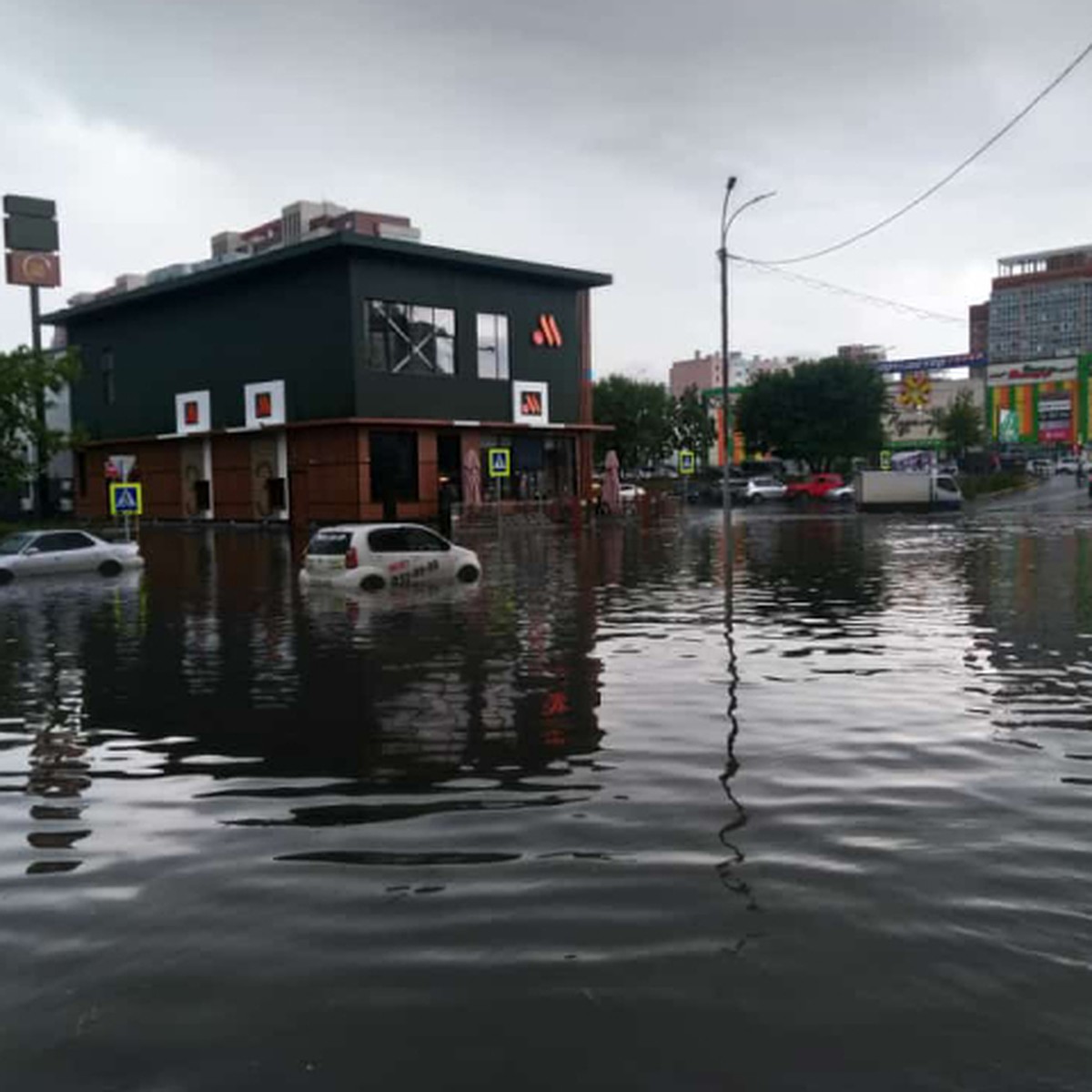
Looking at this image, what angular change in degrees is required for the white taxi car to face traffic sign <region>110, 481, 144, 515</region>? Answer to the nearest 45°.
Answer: approximately 90° to its left

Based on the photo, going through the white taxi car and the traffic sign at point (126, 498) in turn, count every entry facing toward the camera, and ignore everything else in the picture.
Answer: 1

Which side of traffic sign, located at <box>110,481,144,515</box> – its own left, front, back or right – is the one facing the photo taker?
front

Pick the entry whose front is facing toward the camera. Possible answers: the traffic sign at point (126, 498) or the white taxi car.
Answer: the traffic sign

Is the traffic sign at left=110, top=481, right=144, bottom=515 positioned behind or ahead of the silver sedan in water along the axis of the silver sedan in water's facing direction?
behind

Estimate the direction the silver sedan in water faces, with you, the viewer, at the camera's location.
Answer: facing the viewer and to the left of the viewer

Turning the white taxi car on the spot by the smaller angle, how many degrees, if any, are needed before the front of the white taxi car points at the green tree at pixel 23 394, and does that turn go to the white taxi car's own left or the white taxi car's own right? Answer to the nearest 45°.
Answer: approximately 90° to the white taxi car's own left

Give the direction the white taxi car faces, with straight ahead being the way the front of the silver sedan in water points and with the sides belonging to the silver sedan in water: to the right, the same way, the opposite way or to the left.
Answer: the opposite way
